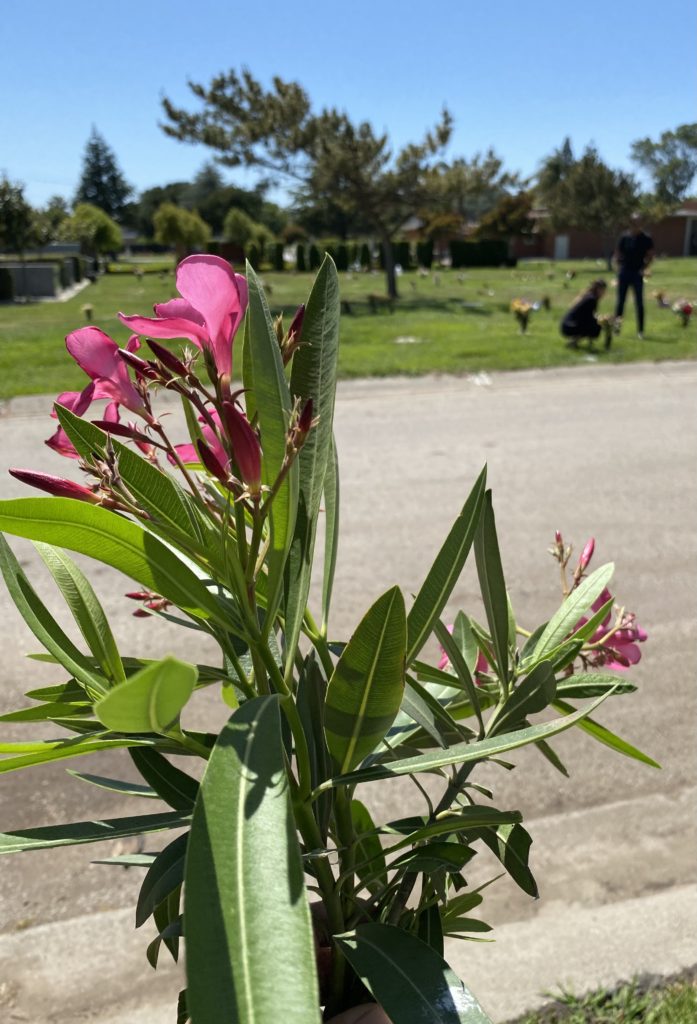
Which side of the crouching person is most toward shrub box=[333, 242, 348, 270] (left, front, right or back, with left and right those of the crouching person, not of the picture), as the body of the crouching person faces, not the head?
left

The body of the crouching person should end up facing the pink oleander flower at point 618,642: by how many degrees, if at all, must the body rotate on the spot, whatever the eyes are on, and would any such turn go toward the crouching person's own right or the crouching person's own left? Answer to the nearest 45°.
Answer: approximately 90° to the crouching person's own right

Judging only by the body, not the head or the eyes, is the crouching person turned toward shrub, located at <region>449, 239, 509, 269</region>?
no

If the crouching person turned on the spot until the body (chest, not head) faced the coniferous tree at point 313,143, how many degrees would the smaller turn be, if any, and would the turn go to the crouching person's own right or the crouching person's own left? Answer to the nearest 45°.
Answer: approximately 135° to the crouching person's own left

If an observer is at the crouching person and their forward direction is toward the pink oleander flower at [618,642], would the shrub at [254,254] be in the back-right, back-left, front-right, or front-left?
back-right

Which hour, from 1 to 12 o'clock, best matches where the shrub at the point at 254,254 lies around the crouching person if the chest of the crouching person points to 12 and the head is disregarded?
The shrub is roughly at 8 o'clock from the crouching person.

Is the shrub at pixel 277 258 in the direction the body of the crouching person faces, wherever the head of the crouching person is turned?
no

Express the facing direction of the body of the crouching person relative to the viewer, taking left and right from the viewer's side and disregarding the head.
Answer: facing to the right of the viewer

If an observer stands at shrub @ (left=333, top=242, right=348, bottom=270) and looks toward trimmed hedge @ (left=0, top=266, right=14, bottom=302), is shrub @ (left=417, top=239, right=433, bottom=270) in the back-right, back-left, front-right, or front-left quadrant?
back-left

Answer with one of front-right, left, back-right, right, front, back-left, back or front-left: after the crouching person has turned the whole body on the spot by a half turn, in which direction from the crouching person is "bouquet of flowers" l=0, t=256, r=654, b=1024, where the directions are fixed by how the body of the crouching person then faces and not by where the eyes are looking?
left
